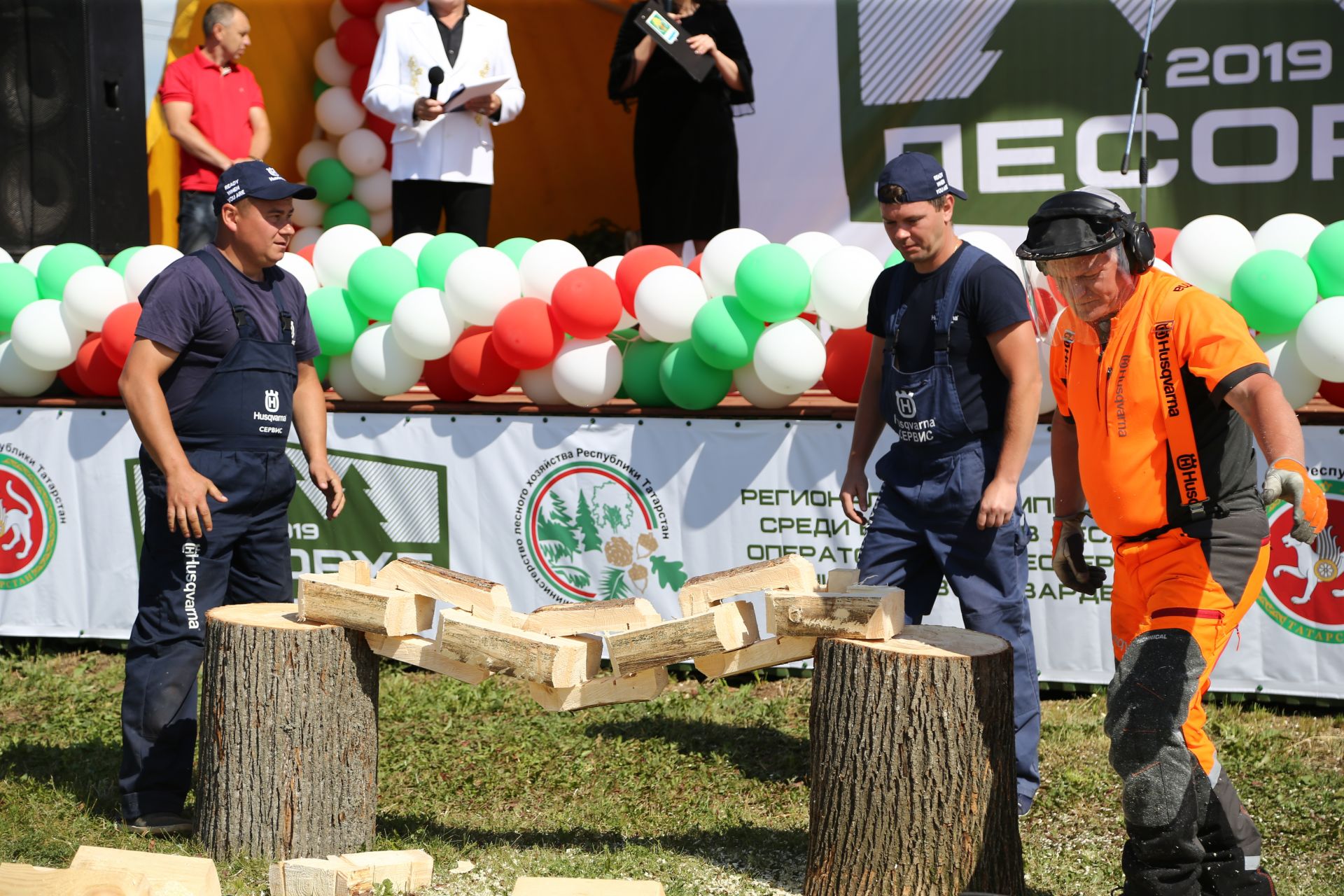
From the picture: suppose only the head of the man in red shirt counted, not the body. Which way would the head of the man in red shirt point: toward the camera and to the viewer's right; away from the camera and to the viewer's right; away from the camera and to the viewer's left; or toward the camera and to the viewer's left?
toward the camera and to the viewer's right

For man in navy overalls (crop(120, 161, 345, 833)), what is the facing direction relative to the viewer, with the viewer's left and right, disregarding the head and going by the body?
facing the viewer and to the right of the viewer

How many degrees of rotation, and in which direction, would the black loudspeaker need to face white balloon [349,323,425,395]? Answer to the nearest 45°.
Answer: approximately 90° to its left

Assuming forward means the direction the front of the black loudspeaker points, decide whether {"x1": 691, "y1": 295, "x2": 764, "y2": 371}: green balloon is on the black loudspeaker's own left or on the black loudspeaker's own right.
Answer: on the black loudspeaker's own left

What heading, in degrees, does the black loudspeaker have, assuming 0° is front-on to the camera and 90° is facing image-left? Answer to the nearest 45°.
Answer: approximately 45°

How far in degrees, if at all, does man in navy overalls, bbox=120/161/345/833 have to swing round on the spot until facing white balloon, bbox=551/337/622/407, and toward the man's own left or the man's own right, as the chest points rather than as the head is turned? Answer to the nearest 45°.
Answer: approximately 90° to the man's own left

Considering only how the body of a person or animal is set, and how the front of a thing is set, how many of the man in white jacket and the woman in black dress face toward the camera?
2

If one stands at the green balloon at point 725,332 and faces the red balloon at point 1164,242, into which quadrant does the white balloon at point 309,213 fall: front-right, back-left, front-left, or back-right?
back-left

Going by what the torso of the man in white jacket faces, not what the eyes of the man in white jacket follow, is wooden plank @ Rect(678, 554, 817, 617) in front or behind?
in front

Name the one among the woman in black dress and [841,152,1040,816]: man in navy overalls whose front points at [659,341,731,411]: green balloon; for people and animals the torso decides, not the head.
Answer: the woman in black dress

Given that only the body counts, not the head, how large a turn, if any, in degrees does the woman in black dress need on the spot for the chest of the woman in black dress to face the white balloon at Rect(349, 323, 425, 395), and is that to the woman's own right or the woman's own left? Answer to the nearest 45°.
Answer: approximately 45° to the woman's own right

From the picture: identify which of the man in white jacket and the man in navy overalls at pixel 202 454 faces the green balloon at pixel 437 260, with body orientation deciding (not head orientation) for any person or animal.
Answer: the man in white jacket

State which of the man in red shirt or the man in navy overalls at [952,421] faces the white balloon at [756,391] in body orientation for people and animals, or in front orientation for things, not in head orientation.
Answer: the man in red shirt

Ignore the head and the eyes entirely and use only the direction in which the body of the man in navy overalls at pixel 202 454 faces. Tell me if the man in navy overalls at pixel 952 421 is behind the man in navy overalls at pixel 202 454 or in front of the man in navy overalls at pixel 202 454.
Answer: in front

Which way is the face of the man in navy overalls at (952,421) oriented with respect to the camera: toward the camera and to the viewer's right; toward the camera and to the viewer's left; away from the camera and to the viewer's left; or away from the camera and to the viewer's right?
toward the camera and to the viewer's left

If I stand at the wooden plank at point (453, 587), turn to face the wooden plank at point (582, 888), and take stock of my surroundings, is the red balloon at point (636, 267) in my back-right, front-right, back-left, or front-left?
back-left

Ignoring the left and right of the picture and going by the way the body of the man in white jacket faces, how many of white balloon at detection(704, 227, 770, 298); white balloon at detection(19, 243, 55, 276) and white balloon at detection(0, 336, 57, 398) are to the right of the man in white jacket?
2

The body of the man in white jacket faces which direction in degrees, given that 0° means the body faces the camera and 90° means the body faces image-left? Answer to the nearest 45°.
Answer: approximately 0°

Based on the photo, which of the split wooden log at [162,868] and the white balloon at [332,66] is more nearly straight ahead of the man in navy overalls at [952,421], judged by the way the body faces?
the split wooden log
